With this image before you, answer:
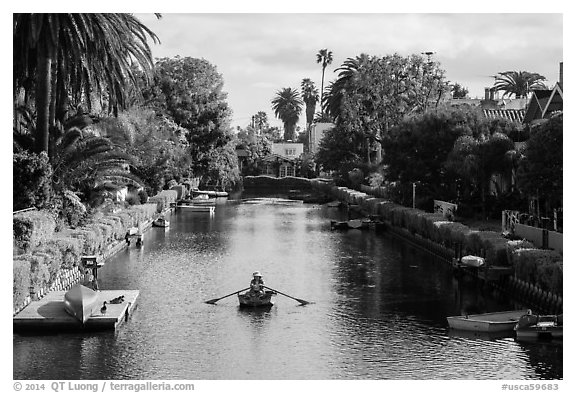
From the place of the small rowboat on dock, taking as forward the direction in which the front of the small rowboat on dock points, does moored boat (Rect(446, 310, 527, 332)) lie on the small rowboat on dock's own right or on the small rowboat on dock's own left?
on the small rowboat on dock's own left

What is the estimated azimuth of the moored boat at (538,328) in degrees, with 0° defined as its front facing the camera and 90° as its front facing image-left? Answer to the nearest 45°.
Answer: approximately 90°

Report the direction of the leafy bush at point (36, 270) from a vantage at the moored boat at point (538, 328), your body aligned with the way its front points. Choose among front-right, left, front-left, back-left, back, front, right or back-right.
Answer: front

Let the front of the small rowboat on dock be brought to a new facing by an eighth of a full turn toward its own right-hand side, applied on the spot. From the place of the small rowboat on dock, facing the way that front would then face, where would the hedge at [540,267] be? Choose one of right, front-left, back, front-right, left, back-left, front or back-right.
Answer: back-left

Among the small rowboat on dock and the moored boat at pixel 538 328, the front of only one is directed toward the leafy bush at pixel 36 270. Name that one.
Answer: the moored boat

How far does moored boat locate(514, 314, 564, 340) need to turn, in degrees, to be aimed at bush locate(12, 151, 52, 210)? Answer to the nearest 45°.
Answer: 0° — it already faces it

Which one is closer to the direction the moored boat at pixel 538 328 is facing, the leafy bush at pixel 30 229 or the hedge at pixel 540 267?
the leafy bush

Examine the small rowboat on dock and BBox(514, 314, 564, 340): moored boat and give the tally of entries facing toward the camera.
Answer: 1

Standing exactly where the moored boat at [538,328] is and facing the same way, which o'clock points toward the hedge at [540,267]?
The hedge is roughly at 3 o'clock from the moored boat.

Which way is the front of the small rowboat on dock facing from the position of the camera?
facing the viewer

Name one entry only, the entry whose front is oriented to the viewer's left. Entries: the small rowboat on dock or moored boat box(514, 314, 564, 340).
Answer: the moored boat
